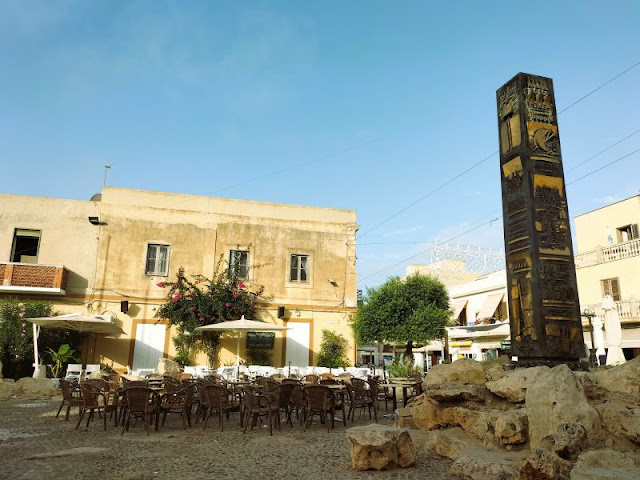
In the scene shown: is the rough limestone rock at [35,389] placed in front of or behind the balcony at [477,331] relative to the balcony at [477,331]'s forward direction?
in front

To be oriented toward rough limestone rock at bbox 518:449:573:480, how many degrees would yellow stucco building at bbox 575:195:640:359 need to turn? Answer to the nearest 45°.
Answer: approximately 45° to its left

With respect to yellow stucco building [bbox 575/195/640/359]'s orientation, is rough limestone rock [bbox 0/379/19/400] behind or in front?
in front

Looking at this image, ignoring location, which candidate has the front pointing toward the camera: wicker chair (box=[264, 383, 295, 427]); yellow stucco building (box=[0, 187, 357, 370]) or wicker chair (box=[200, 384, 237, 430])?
the yellow stucco building

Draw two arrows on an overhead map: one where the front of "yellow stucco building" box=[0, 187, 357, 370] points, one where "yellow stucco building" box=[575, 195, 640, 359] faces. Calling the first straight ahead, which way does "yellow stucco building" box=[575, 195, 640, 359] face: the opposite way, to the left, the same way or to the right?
to the right

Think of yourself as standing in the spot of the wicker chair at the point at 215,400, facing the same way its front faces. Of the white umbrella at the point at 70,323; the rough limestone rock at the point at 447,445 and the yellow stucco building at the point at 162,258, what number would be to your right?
1

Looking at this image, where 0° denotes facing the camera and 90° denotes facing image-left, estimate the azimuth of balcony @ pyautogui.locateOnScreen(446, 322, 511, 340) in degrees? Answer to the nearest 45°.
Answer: approximately 45°

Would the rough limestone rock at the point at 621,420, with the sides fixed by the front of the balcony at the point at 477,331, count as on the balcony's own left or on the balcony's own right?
on the balcony's own left

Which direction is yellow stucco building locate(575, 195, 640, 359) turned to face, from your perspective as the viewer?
facing the viewer and to the left of the viewer

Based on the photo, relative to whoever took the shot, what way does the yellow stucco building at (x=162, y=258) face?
facing the viewer

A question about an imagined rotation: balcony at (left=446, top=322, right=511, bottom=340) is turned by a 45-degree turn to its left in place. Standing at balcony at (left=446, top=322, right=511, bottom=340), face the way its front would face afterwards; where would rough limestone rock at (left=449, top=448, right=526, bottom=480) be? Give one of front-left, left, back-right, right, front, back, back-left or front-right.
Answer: front
